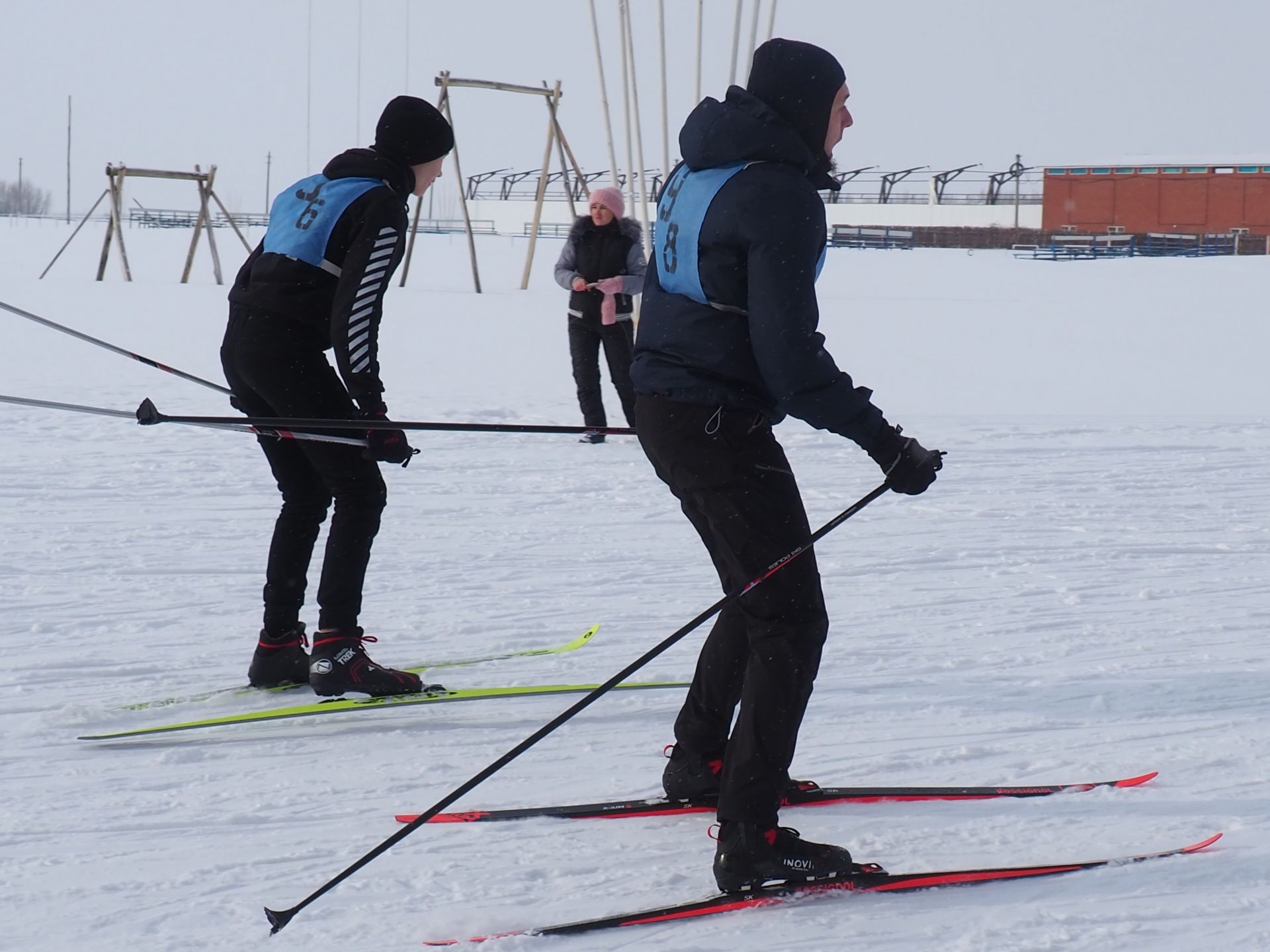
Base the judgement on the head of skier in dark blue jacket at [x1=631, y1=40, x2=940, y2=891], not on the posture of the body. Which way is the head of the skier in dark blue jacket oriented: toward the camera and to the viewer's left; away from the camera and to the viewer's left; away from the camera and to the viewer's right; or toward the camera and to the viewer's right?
away from the camera and to the viewer's right

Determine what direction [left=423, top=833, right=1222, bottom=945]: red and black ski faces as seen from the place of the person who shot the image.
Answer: facing to the right of the viewer

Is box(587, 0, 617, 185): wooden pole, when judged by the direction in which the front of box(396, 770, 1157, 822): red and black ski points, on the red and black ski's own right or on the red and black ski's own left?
on the red and black ski's own left

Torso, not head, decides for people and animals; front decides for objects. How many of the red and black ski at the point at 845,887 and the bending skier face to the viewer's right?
2

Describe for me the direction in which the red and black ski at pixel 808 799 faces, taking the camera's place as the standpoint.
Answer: facing to the right of the viewer

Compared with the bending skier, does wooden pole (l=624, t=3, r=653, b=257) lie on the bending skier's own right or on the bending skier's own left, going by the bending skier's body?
on the bending skier's own left

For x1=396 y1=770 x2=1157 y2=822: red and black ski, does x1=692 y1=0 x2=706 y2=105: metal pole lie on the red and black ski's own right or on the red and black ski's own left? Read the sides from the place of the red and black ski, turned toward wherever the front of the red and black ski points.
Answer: on the red and black ski's own left

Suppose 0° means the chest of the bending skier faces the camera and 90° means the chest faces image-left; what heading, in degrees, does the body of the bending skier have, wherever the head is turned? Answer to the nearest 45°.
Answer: approximately 270°

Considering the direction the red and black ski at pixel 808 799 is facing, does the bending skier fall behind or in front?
behind
